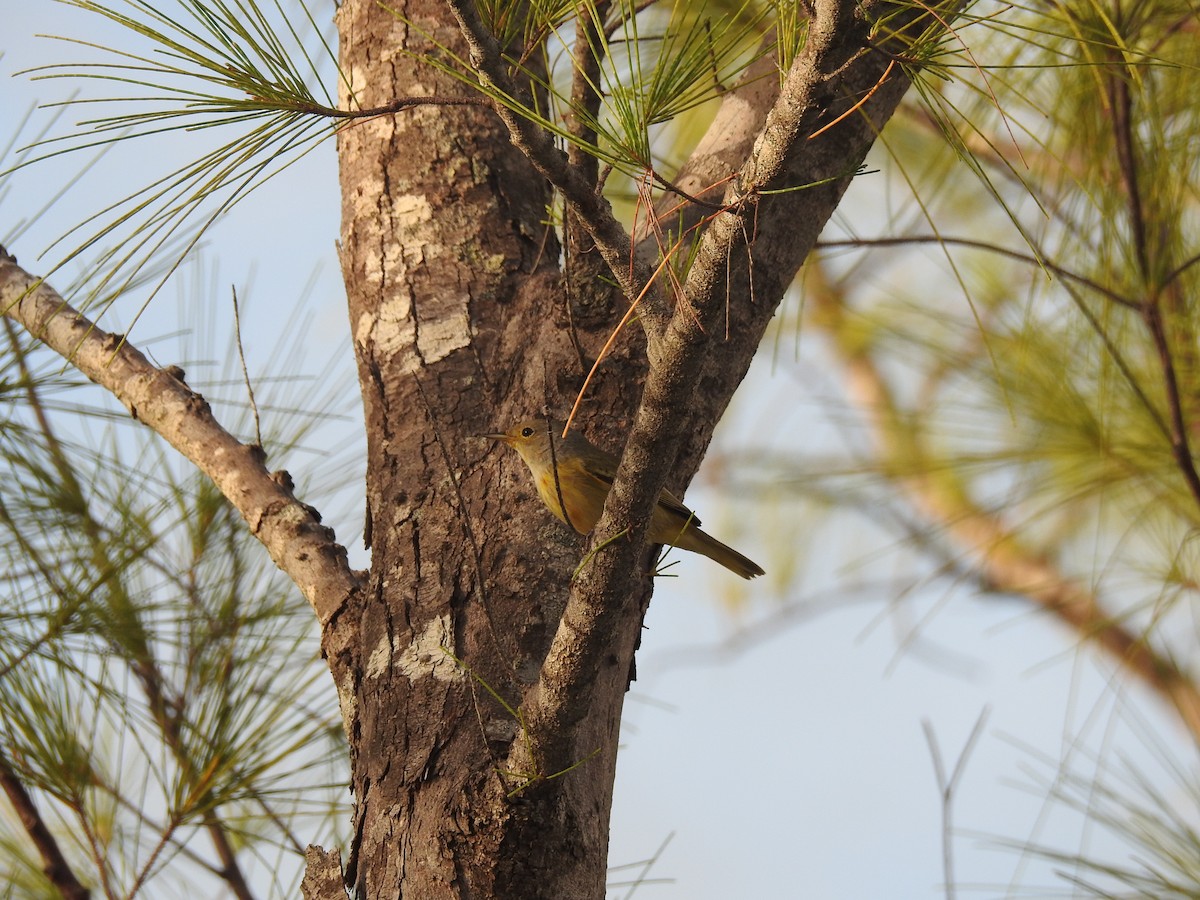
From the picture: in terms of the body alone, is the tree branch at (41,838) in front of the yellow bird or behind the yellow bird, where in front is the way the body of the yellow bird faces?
in front

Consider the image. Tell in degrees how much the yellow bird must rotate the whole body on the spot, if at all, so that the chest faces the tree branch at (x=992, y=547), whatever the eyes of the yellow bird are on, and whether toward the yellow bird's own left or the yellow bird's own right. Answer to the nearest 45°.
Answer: approximately 135° to the yellow bird's own right

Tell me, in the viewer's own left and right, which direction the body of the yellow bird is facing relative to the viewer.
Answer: facing to the left of the viewer
